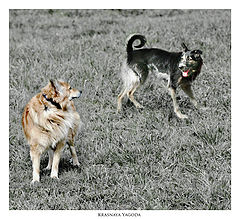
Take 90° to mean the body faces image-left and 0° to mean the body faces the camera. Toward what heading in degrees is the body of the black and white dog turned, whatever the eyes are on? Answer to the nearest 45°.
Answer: approximately 270°
